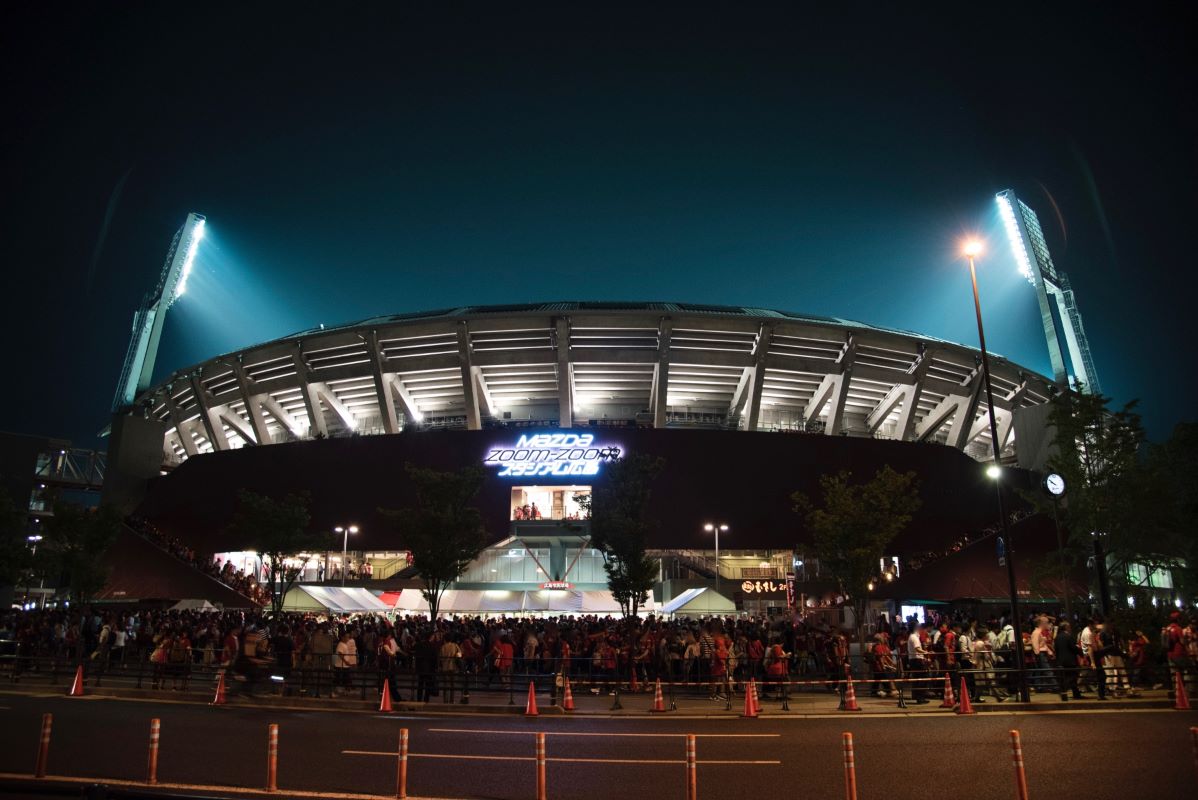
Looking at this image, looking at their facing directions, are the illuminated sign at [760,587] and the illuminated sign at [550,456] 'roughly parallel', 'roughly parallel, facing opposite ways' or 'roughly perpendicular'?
roughly parallel

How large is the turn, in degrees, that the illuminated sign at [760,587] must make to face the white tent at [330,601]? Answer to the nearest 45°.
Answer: approximately 45° to its right

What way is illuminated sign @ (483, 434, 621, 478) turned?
toward the camera

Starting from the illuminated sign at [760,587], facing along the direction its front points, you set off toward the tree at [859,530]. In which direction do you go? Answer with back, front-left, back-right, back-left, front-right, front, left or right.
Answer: front

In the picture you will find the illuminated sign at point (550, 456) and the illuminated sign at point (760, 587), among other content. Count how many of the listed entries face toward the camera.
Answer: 2

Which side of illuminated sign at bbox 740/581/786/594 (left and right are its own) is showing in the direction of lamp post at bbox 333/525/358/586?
right

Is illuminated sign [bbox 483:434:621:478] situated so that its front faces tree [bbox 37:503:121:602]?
no

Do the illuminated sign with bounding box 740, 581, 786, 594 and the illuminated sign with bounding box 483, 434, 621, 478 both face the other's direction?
no

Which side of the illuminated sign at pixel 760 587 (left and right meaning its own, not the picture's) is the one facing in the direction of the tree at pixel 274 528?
right

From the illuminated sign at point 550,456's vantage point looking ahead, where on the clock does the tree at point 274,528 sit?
The tree is roughly at 2 o'clock from the illuminated sign.

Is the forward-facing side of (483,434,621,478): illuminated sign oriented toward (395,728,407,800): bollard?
yes

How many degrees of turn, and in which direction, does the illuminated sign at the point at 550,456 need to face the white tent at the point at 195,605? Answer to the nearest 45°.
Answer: approximately 90° to its right

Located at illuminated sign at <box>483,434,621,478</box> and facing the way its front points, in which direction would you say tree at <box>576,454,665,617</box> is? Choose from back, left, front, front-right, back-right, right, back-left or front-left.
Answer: front

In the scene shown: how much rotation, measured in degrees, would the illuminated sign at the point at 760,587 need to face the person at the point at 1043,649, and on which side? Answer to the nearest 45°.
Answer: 0° — it already faces them

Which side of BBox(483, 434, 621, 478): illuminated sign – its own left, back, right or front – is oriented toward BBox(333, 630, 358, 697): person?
front

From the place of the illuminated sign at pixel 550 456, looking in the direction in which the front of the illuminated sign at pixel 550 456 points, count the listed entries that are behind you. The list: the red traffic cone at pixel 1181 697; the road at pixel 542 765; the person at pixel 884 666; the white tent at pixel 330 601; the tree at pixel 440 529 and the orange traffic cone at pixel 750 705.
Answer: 0

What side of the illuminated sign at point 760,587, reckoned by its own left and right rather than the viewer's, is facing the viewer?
front
